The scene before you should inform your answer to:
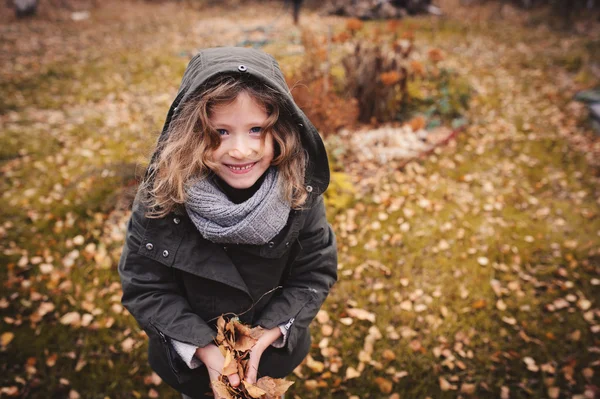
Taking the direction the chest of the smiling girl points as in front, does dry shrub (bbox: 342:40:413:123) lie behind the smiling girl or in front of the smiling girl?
behind

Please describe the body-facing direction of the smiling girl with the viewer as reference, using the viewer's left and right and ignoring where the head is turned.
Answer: facing the viewer

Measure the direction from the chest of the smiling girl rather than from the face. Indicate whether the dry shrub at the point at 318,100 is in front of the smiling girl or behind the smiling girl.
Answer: behind

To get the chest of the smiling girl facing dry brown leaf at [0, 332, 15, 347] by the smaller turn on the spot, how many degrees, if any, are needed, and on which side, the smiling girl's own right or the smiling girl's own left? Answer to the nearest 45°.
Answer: approximately 135° to the smiling girl's own right
